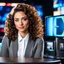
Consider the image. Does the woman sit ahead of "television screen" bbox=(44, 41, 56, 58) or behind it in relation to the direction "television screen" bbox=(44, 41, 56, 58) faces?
ahead

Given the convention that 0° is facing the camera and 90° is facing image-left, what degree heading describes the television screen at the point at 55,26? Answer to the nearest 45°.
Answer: approximately 45°

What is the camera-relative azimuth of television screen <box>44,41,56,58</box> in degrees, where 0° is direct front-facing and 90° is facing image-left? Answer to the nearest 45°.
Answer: approximately 0°

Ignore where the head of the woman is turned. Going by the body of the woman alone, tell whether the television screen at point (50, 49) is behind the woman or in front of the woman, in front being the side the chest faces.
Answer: behind

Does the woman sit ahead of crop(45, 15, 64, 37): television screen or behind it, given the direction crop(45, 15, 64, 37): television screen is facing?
ahead

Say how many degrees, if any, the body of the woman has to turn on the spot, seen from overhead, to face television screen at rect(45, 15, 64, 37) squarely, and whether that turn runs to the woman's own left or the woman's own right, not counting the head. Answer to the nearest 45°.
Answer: approximately 180°

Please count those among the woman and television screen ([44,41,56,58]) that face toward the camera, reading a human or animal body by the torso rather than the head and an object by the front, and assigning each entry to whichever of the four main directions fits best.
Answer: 2
